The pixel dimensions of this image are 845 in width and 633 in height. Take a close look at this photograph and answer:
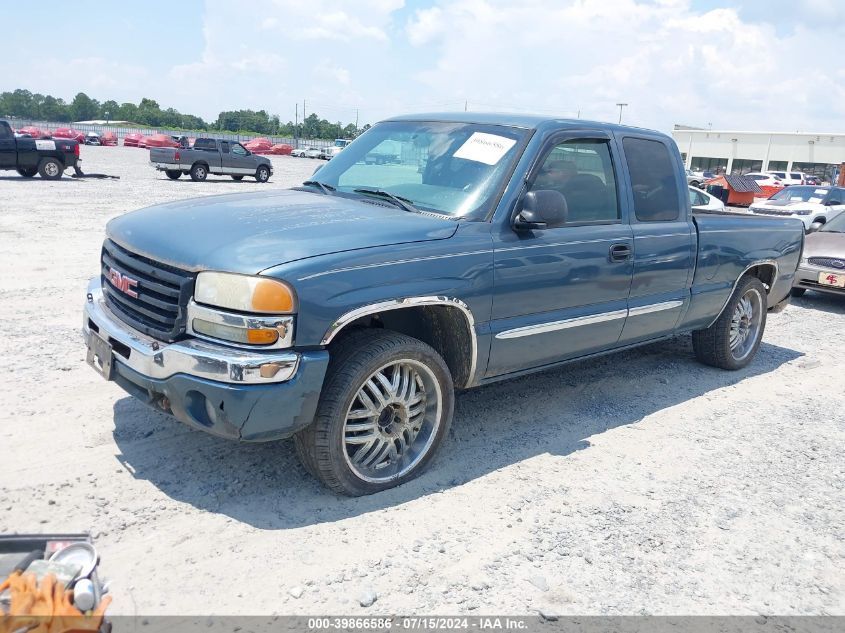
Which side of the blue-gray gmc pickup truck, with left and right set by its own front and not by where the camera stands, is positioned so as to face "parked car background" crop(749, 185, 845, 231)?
back

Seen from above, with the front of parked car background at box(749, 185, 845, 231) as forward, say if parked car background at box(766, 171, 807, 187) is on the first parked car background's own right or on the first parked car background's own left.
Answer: on the first parked car background's own right

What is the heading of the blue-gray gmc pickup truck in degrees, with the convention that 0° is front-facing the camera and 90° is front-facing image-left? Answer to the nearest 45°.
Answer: approximately 45°

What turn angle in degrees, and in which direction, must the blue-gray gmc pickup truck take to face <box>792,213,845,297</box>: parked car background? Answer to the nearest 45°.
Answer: approximately 180°

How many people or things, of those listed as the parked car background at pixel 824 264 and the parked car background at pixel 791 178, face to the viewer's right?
0

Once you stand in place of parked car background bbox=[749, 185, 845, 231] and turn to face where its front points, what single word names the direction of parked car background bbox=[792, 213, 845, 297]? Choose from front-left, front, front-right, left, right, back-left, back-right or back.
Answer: front-left

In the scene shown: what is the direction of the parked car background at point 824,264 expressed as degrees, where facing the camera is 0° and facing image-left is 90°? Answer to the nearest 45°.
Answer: approximately 45°

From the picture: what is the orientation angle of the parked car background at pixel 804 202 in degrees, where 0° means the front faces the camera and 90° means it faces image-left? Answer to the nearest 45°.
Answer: approximately 45°

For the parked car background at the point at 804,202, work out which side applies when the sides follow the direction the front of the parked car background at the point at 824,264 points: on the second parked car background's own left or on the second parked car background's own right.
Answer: on the second parked car background's own right
